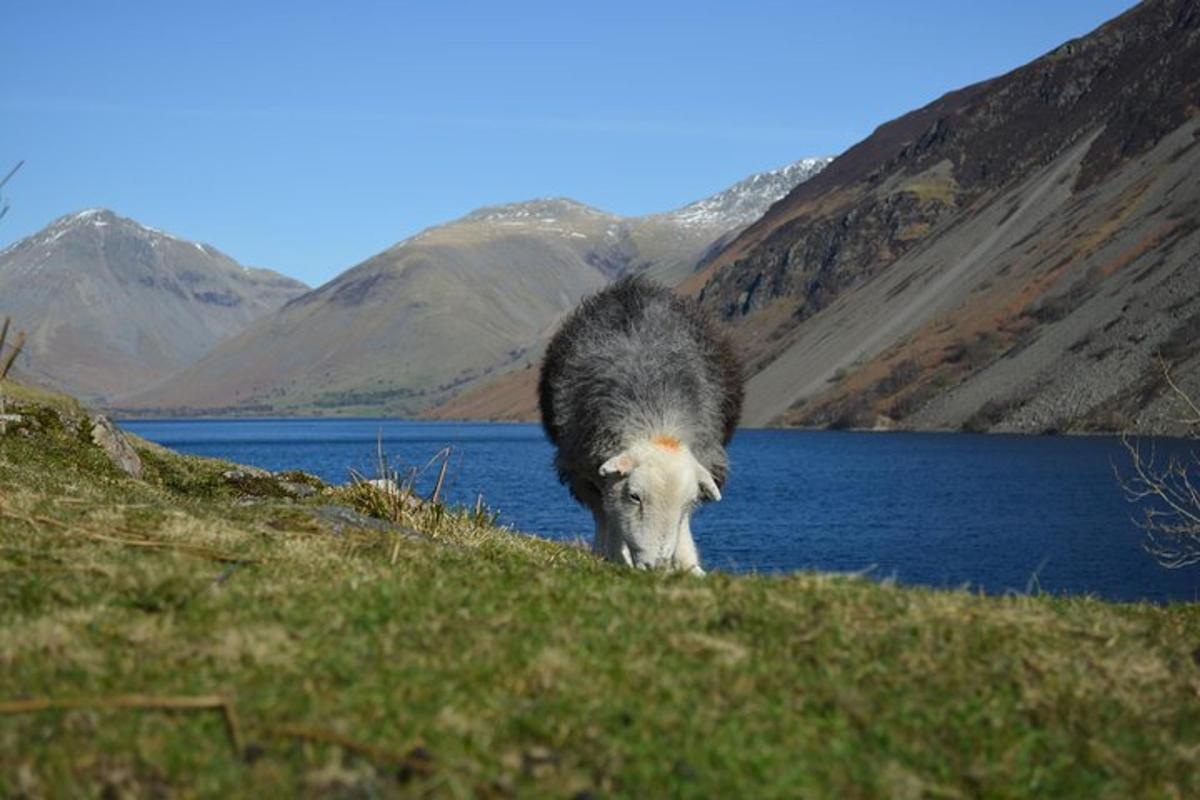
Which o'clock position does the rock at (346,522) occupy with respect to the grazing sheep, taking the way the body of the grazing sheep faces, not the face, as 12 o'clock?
The rock is roughly at 2 o'clock from the grazing sheep.

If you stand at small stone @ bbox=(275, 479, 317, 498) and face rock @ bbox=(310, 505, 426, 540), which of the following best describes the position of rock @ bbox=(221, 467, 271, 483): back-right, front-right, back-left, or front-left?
back-right

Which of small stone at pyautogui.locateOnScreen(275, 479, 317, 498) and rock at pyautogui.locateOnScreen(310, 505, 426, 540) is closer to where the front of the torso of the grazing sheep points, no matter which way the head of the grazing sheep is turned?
the rock

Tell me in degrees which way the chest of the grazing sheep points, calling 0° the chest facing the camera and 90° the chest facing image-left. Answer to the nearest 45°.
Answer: approximately 0°

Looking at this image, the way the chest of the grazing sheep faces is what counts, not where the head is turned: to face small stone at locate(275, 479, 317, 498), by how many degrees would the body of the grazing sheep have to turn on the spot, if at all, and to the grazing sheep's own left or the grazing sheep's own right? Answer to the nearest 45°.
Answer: approximately 135° to the grazing sheep's own right

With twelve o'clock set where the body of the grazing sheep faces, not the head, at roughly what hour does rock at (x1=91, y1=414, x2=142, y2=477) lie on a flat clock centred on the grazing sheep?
The rock is roughly at 4 o'clock from the grazing sheep.

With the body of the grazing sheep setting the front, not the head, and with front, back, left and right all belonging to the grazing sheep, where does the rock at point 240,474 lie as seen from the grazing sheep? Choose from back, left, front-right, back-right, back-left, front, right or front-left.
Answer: back-right
